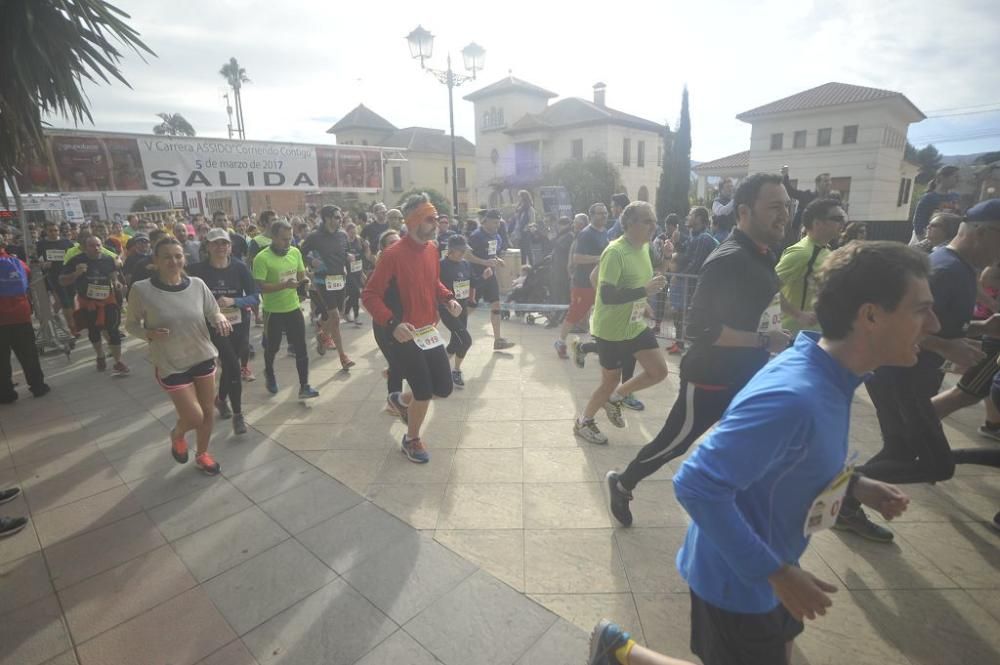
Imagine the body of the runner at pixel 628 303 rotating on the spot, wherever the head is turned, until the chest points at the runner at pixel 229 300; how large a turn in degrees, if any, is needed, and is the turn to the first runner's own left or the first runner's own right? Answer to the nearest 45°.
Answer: approximately 135° to the first runner's own right

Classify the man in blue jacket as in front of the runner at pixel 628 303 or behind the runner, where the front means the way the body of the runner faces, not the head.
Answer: in front

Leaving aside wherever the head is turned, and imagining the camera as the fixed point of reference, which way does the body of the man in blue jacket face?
to the viewer's right

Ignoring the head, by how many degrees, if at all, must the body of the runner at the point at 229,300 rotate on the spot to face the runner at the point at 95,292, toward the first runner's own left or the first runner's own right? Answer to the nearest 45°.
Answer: approximately 135° to the first runner's own right

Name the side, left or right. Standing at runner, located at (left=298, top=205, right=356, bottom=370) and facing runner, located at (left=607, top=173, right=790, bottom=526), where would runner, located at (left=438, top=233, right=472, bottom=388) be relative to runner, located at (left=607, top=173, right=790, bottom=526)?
left

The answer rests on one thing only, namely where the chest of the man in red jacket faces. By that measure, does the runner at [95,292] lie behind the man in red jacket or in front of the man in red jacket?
behind

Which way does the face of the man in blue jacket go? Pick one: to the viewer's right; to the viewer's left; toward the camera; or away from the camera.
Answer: to the viewer's right
